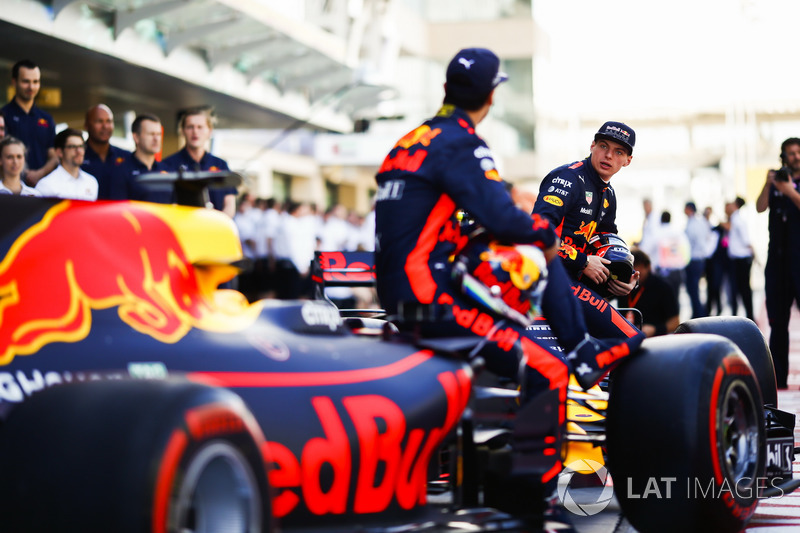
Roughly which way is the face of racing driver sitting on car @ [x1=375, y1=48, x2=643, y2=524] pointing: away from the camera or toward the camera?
away from the camera

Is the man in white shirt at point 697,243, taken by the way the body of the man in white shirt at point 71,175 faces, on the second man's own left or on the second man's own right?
on the second man's own left

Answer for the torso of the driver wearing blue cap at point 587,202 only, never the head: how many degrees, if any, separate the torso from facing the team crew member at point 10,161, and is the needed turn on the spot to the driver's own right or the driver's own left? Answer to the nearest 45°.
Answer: approximately 135° to the driver's own right

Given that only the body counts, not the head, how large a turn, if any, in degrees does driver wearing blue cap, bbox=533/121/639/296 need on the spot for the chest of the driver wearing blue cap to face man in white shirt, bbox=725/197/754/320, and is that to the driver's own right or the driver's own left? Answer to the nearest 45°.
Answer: approximately 135° to the driver's own left

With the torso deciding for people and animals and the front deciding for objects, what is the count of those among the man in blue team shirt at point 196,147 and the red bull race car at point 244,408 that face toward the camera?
1

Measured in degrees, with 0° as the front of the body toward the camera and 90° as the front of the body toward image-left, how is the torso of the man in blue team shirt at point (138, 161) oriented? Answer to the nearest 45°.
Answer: approximately 315°

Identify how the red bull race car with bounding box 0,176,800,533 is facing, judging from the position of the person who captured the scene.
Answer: facing away from the viewer and to the right of the viewer

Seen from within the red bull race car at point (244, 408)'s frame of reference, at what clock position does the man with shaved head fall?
The man with shaved head is roughly at 10 o'clock from the red bull race car.

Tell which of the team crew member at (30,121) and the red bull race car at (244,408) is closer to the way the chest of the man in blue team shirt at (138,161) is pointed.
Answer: the red bull race car

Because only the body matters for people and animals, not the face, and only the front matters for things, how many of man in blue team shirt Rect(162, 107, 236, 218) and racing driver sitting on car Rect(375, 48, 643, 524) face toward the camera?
1
